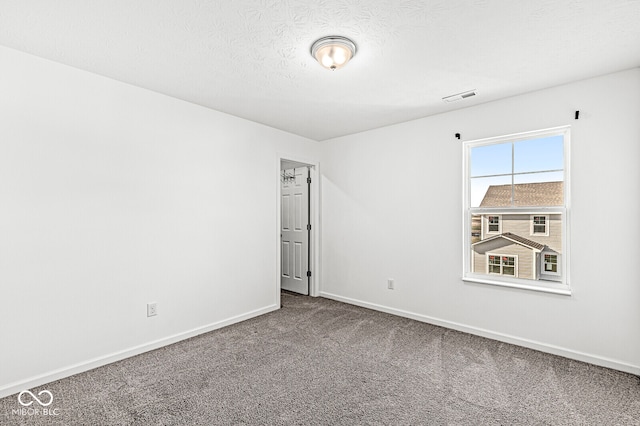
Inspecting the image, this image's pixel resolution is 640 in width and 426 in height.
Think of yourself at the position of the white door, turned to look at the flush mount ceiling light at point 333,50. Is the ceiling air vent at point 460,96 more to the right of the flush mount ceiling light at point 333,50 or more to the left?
left

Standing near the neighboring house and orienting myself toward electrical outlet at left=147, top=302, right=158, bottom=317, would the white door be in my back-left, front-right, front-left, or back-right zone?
front-right

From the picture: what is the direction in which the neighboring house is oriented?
toward the camera

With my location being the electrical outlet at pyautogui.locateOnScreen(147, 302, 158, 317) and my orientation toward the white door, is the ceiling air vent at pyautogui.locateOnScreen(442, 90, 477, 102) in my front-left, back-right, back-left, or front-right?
front-right

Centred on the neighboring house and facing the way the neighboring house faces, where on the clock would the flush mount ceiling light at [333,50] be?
The flush mount ceiling light is roughly at 1 o'clock from the neighboring house.

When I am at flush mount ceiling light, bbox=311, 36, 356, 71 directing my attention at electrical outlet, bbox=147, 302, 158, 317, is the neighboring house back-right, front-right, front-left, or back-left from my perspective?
back-right

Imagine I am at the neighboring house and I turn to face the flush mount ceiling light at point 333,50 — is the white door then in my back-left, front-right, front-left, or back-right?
front-right

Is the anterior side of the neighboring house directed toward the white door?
no

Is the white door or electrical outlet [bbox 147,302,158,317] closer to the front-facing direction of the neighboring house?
the electrical outlet

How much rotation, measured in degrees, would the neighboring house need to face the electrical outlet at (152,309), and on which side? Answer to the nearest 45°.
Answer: approximately 45° to its right

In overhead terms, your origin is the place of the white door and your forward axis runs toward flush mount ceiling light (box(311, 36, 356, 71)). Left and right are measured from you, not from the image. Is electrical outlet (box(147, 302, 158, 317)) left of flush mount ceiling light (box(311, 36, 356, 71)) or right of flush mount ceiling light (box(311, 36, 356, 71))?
right
